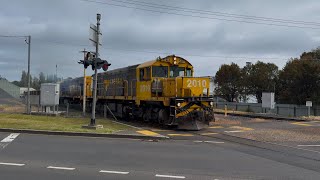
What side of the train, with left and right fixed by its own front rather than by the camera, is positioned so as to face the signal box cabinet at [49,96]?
back

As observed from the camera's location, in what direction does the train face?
facing the viewer and to the right of the viewer
